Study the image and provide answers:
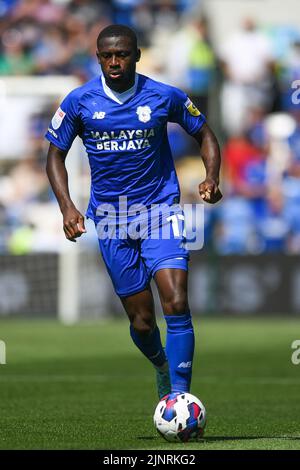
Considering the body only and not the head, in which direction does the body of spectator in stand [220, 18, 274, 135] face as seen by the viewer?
toward the camera

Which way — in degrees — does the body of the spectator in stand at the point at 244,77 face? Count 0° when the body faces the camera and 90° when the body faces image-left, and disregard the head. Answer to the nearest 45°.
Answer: approximately 0°
